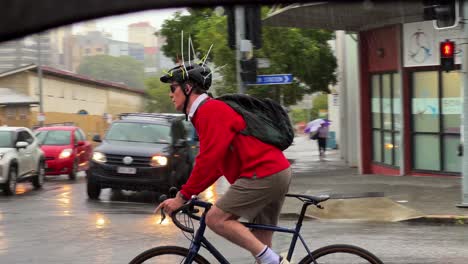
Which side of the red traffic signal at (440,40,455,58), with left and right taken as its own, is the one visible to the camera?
front

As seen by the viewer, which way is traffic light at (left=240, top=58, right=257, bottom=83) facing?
away from the camera

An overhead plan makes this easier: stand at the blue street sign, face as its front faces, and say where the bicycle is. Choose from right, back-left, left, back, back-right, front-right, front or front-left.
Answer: front

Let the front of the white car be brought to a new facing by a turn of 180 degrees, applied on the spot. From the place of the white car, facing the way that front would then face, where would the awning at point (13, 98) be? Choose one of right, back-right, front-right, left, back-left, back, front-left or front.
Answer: front-left

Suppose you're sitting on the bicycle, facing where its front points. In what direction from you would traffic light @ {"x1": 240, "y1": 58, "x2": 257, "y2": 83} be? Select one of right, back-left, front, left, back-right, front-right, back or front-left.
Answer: right

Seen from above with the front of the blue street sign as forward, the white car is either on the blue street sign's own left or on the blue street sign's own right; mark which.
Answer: on the blue street sign's own right

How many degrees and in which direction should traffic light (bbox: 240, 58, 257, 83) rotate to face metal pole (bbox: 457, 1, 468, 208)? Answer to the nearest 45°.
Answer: approximately 135° to its right

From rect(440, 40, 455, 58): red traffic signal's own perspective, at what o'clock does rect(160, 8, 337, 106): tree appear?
The tree is roughly at 5 o'clock from the red traffic signal.

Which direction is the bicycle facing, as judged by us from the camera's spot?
facing to the left of the viewer

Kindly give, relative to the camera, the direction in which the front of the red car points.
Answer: facing the viewer and to the left of the viewer

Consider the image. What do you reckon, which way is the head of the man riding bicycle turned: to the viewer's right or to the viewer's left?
to the viewer's left

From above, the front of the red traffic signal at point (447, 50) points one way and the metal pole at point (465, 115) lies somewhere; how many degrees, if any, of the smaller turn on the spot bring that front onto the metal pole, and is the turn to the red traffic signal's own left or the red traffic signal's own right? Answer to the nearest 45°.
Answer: approximately 90° to the red traffic signal's own left

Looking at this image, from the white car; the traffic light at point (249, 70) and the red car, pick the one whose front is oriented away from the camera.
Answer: the traffic light

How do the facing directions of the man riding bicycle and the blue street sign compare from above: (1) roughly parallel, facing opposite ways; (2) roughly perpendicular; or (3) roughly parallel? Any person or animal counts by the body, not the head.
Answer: roughly perpendicular

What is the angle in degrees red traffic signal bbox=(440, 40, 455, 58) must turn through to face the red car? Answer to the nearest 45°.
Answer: approximately 135° to its right

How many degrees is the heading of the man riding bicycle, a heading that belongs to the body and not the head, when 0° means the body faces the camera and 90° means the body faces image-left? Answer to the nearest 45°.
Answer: approximately 90°
